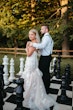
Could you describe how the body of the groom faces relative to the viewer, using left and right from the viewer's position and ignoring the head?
facing to the left of the viewer
